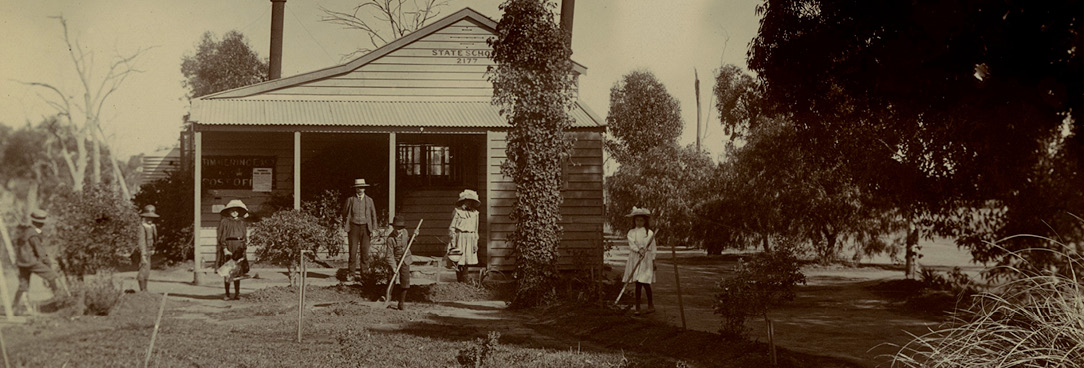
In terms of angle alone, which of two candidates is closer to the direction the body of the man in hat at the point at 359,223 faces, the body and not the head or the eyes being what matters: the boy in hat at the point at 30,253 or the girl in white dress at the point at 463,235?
the boy in hat

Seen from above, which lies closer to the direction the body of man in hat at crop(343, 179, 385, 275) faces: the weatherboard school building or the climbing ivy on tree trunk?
the climbing ivy on tree trunk

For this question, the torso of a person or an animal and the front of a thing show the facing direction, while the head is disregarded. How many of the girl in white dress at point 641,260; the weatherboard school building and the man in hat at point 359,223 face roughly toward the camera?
3

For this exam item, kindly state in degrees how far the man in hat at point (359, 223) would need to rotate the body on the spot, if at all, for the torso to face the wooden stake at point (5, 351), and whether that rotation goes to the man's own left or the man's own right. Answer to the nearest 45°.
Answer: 0° — they already face it

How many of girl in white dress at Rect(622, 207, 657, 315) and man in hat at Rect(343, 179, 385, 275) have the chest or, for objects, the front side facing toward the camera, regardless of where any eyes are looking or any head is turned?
2

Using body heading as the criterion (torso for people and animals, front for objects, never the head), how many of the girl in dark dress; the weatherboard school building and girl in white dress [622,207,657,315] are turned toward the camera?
3

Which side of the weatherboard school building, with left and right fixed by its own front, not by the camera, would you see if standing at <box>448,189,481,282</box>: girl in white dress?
front

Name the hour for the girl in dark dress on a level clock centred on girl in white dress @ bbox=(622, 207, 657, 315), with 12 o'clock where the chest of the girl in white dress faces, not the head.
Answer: The girl in dark dress is roughly at 3 o'clock from the girl in white dress.

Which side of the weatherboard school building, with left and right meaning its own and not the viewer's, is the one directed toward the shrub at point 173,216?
right

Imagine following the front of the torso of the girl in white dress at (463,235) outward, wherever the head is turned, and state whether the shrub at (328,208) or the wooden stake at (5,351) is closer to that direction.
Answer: the wooden stake

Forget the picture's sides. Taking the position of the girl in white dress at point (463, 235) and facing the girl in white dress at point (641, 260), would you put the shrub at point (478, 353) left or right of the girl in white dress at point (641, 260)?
right

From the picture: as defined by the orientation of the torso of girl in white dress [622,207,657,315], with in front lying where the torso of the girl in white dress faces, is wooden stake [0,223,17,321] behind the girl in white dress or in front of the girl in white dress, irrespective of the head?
in front

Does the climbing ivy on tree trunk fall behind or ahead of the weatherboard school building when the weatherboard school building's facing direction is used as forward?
ahead
